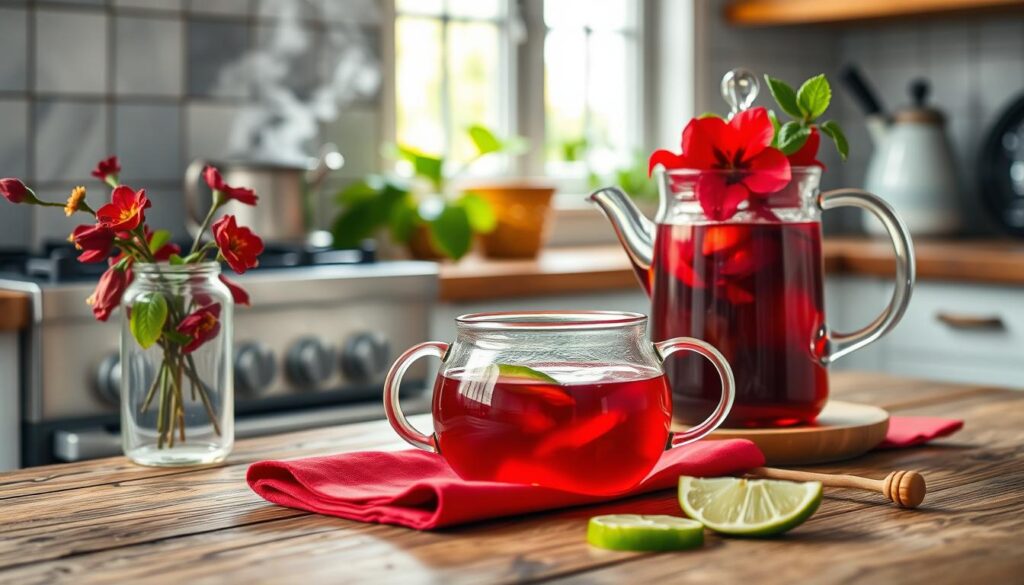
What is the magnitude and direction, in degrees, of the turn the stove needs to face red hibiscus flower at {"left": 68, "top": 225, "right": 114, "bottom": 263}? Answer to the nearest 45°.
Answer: approximately 45° to its right

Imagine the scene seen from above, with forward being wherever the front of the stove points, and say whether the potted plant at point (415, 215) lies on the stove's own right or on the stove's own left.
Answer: on the stove's own left

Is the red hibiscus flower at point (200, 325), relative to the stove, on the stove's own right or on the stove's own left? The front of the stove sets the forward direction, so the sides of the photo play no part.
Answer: on the stove's own right

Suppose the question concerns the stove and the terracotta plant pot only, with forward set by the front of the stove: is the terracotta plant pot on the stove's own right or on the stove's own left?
on the stove's own left

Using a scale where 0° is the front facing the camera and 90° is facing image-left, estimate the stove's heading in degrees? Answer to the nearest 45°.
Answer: approximately 315°

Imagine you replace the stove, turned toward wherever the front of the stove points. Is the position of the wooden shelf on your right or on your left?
on your left

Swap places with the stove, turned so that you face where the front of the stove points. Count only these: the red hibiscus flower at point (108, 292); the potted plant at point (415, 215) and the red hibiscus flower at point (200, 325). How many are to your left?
1

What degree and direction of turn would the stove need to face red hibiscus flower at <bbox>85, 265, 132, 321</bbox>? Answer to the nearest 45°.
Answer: approximately 45° to its right
